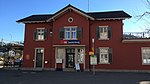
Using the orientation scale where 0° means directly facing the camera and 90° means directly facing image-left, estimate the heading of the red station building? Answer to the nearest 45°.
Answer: approximately 0°
